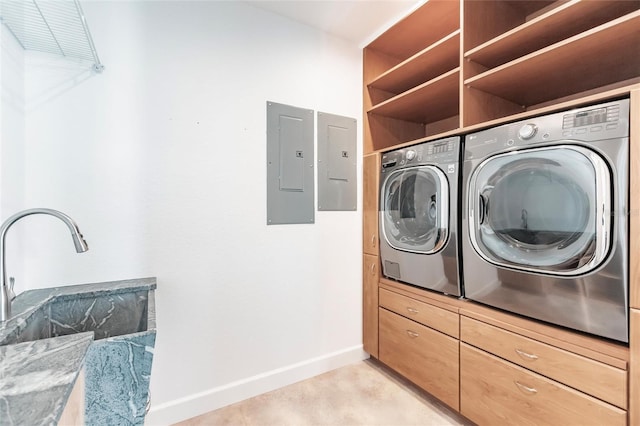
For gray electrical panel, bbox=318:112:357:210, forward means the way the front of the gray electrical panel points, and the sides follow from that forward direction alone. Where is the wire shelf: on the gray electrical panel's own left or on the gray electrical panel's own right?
on the gray electrical panel's own right

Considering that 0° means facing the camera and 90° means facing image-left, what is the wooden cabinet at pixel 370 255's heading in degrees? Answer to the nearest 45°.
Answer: approximately 45°

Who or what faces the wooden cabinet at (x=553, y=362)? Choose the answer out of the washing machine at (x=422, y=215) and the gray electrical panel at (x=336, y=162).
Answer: the gray electrical panel

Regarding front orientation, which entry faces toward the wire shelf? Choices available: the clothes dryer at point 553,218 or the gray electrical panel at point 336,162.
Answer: the clothes dryer

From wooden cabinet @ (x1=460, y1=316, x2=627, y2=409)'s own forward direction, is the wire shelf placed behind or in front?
in front

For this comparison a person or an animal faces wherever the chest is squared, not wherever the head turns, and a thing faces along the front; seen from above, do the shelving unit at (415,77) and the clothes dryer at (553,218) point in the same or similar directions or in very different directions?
same or similar directions

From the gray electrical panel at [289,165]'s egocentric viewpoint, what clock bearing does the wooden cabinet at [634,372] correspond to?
The wooden cabinet is roughly at 12 o'clock from the gray electrical panel.

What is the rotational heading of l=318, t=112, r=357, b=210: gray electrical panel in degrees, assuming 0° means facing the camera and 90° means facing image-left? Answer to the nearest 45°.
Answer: approximately 315°

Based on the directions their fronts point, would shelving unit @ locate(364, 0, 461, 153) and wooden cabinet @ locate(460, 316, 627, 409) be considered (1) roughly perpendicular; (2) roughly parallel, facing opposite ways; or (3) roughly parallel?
roughly parallel

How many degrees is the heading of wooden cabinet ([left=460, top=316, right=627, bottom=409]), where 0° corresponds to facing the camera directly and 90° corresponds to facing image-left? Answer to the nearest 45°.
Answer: approximately 45°

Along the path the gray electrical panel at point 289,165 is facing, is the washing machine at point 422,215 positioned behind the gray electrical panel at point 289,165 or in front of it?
in front

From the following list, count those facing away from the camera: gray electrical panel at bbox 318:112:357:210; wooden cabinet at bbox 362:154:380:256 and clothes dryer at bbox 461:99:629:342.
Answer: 0

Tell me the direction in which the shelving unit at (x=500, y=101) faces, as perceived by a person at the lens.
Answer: facing the viewer and to the left of the viewer

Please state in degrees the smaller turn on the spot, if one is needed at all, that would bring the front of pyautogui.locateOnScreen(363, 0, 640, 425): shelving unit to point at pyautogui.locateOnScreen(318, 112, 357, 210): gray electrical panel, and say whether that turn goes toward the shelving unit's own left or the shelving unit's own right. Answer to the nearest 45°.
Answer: approximately 45° to the shelving unit's own right

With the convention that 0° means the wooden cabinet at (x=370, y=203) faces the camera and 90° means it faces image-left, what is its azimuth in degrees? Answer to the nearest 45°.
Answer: approximately 45°
